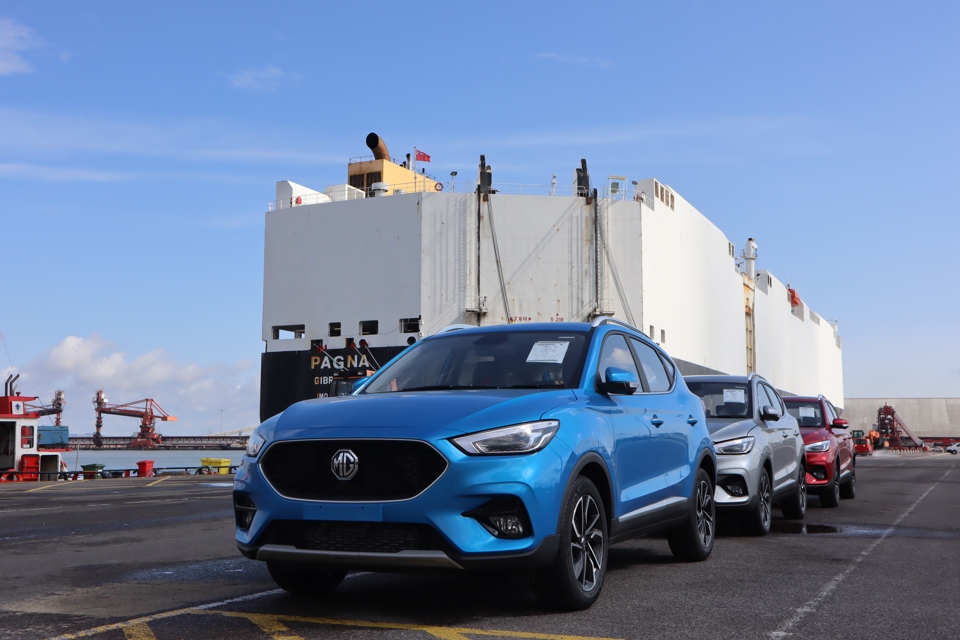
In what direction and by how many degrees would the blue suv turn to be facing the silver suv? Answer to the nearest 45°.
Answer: approximately 180°

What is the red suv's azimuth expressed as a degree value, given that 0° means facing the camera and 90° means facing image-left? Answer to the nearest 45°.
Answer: approximately 0°

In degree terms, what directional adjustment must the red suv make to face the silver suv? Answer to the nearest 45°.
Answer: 0° — it already faces it

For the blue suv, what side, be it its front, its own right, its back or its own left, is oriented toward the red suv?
back

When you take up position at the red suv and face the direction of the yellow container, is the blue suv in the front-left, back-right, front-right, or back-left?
back-left

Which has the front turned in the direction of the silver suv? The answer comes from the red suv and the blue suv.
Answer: the red suv
